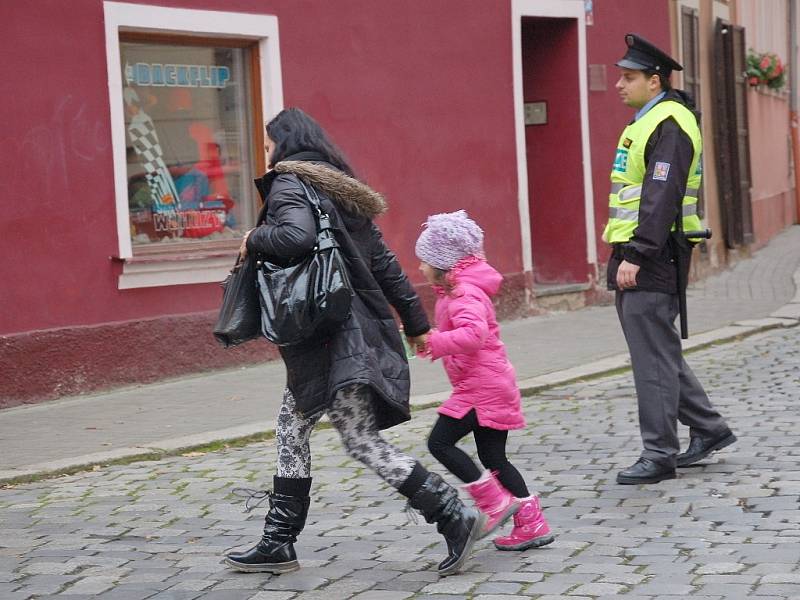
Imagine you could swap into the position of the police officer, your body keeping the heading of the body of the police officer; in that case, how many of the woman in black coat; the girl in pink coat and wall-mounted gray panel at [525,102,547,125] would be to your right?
1

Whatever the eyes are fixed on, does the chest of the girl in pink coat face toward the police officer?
no

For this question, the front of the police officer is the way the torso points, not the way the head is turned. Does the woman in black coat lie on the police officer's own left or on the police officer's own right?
on the police officer's own left

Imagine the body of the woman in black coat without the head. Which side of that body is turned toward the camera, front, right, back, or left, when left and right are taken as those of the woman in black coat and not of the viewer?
left

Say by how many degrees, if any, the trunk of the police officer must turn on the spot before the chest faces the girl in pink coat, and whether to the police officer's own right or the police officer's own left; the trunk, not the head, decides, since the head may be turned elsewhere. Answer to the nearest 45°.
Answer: approximately 45° to the police officer's own left

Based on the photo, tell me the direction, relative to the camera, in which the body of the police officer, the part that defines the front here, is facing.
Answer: to the viewer's left

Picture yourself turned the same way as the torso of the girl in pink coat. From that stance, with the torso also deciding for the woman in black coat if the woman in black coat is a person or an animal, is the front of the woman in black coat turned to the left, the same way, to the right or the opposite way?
the same way

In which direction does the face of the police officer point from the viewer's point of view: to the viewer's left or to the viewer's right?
to the viewer's left
